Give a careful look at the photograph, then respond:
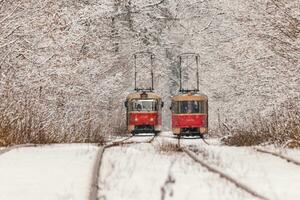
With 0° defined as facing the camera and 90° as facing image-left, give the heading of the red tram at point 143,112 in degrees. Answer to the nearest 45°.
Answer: approximately 0°

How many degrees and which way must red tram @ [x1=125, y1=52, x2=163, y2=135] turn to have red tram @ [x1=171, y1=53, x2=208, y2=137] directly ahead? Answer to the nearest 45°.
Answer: approximately 45° to its left
